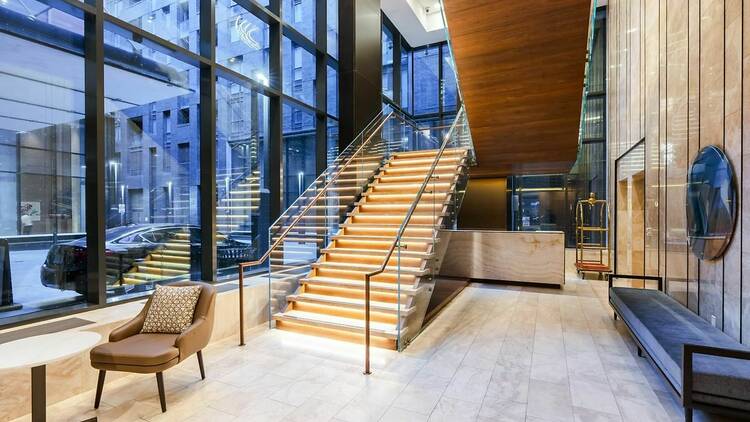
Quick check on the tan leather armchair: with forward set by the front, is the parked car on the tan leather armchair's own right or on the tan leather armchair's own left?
on the tan leather armchair's own right

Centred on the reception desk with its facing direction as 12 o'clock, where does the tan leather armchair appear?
The tan leather armchair is roughly at 1 o'clock from the reception desk.

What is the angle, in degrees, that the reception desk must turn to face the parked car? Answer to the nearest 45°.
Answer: approximately 45° to its right

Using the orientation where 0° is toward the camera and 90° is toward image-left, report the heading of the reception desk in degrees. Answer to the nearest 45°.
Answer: approximately 0°
